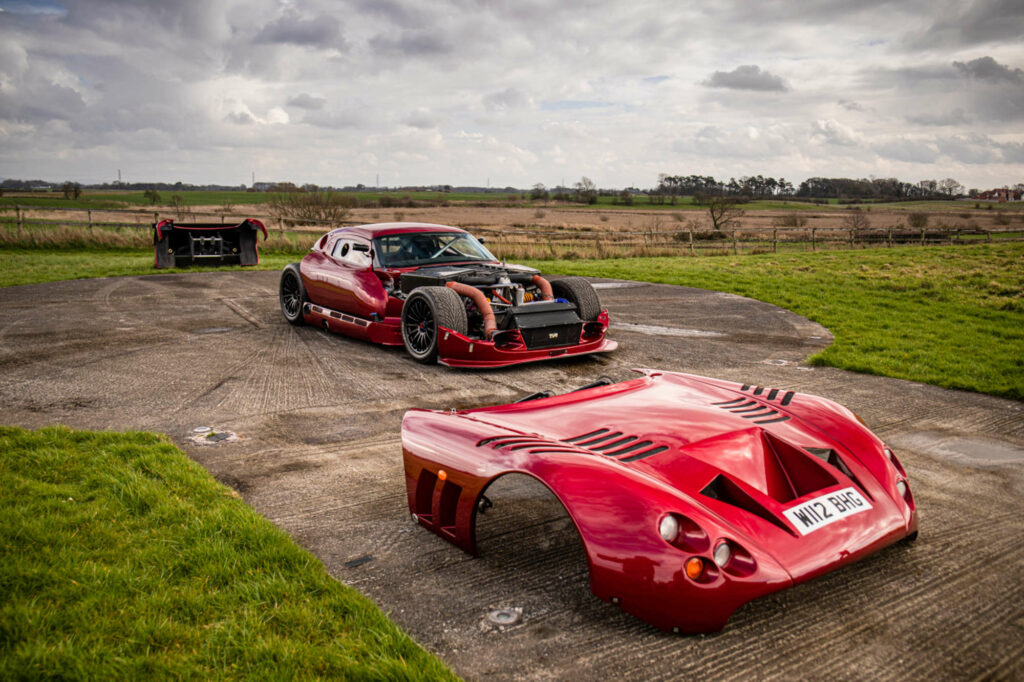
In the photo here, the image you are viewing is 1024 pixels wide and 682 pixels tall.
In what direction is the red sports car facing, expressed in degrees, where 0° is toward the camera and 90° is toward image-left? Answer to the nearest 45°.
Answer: approximately 315°

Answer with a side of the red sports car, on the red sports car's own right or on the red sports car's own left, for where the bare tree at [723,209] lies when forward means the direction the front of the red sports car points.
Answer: on the red sports car's own left

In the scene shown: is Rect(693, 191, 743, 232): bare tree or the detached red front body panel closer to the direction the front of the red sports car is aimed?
the detached red front body panel

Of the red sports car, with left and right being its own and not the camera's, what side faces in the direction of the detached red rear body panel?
back

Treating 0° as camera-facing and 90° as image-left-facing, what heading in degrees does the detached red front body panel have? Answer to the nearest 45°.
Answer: approximately 315°

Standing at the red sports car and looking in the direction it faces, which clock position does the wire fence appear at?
The wire fence is roughly at 8 o'clock from the red sports car.

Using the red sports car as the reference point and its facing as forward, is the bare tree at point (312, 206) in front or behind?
behind

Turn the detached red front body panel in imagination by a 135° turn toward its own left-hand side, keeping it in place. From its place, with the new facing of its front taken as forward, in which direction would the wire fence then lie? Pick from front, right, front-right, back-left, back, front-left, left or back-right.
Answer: front

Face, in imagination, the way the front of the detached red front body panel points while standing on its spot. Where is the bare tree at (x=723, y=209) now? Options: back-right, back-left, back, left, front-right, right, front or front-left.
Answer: back-left

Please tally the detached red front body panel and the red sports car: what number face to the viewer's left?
0
